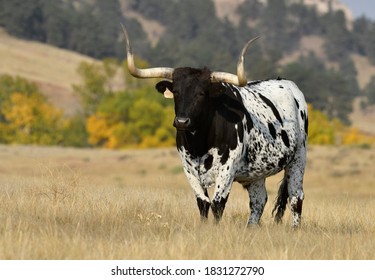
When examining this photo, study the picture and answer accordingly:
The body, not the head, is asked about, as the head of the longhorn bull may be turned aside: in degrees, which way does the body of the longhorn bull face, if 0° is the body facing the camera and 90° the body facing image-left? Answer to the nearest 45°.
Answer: approximately 45°
